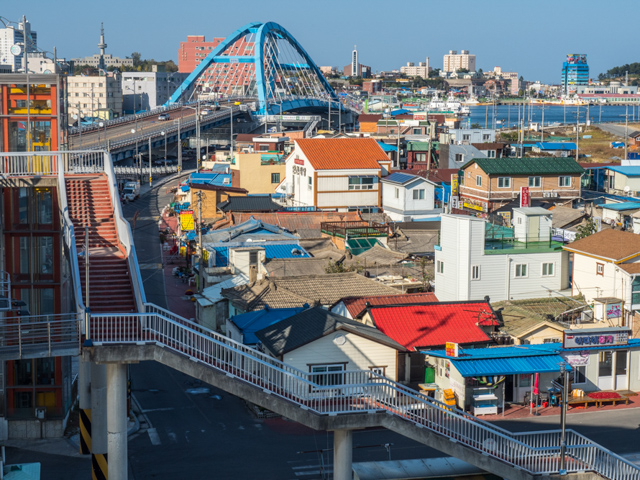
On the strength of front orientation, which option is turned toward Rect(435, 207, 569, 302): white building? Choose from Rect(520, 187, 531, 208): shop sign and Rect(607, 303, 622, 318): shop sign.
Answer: Rect(520, 187, 531, 208): shop sign

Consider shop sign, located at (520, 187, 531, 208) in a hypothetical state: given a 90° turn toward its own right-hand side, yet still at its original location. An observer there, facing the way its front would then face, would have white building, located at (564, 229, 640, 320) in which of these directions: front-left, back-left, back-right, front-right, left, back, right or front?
left

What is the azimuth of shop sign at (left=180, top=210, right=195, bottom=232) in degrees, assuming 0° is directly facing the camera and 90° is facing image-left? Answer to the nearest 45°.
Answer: approximately 0°

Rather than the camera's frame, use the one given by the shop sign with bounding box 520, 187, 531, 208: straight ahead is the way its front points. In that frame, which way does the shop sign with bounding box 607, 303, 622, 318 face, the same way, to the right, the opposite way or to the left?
the same way

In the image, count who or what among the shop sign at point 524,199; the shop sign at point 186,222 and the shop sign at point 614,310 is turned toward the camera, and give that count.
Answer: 3

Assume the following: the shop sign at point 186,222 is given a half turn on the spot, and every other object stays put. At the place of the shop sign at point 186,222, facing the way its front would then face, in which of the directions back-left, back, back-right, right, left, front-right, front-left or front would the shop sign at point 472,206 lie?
right

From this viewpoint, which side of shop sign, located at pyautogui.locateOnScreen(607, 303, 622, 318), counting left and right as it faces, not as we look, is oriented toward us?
front

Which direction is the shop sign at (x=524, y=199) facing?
toward the camera

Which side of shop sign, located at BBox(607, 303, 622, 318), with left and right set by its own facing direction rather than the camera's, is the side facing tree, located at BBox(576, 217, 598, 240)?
back

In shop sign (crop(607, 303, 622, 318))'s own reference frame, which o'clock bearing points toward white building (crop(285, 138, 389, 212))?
The white building is roughly at 5 o'clock from the shop sign.

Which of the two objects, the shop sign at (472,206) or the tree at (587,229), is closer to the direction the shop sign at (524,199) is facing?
the tree

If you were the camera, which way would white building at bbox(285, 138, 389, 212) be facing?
facing the viewer and to the left of the viewer

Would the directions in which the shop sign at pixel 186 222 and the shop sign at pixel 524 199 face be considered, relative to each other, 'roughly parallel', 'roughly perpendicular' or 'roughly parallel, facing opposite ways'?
roughly parallel

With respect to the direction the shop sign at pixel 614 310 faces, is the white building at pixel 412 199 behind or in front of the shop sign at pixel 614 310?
behind
